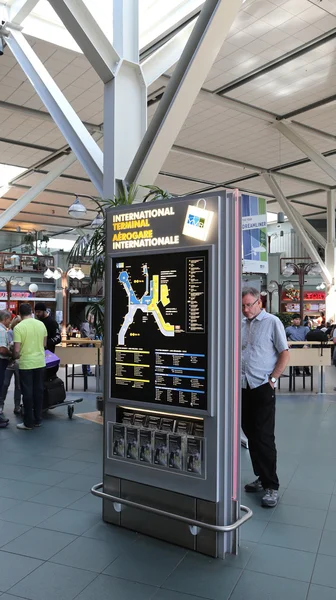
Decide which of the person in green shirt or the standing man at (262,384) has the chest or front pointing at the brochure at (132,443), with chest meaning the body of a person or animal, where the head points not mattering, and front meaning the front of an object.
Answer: the standing man

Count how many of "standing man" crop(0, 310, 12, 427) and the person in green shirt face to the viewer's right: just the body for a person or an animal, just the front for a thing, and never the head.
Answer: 1

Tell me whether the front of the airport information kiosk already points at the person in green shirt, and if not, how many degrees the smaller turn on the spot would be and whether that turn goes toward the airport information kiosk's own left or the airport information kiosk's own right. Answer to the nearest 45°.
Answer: approximately 90° to the airport information kiosk's own right

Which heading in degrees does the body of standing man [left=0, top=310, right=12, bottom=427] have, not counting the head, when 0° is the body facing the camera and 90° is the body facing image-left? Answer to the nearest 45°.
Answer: approximately 270°

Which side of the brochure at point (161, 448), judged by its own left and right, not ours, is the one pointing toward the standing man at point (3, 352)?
right

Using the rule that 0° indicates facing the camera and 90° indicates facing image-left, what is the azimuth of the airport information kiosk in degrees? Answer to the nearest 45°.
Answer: approximately 45°

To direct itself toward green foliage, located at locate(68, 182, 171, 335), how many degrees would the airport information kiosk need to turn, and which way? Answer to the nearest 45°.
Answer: approximately 135° to its right

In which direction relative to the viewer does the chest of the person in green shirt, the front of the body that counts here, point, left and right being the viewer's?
facing away from the viewer and to the left of the viewer

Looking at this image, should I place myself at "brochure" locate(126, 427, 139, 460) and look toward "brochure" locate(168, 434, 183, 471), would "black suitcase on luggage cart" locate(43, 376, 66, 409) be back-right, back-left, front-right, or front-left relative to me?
back-left
